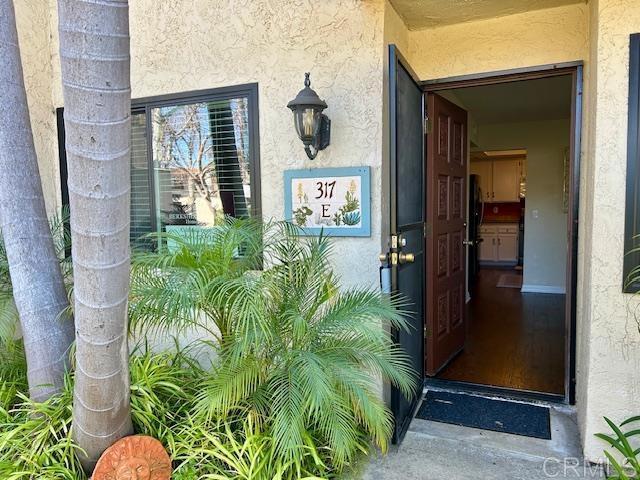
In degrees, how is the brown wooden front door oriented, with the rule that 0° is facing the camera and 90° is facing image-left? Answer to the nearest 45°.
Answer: approximately 270°

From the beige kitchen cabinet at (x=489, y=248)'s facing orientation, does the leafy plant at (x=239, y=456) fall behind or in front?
in front

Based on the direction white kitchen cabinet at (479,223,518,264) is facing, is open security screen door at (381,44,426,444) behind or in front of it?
in front

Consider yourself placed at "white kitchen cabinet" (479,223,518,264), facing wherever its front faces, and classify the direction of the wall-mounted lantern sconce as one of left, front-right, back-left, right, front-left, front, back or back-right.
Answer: front

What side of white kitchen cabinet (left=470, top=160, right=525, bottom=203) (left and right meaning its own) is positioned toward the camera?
front

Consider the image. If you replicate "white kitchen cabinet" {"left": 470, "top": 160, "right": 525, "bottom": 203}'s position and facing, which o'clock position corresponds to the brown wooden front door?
The brown wooden front door is roughly at 12 o'clock from the white kitchen cabinet.

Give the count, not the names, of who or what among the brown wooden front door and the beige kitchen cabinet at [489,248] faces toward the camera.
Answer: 1

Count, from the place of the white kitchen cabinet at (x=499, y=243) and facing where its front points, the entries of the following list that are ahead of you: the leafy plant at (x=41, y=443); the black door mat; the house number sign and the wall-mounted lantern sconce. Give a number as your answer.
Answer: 4

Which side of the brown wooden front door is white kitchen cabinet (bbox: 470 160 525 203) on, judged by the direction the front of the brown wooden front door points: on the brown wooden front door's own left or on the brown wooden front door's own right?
on the brown wooden front door's own left

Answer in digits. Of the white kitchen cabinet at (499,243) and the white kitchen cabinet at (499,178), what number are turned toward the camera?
2

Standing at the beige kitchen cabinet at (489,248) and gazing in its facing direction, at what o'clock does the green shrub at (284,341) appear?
The green shrub is roughly at 12 o'clock from the beige kitchen cabinet.

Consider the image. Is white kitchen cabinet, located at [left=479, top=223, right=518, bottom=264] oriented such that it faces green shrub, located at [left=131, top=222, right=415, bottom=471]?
yes

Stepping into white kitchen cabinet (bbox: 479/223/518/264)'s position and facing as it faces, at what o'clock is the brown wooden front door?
The brown wooden front door is roughly at 12 o'clock from the white kitchen cabinet.

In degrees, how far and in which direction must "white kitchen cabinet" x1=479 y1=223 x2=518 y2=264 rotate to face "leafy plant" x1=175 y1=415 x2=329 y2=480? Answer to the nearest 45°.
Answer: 0° — it already faces it

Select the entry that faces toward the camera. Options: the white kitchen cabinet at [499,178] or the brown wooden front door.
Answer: the white kitchen cabinet

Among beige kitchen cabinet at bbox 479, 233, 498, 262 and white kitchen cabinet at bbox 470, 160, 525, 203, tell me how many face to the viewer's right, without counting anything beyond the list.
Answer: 0

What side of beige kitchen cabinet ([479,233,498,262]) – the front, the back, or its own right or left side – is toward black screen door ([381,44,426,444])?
front

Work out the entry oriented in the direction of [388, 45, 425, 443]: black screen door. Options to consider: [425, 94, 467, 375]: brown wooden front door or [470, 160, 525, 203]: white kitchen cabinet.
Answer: the white kitchen cabinet

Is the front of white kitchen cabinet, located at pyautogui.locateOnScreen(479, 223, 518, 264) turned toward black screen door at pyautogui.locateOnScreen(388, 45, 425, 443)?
yes

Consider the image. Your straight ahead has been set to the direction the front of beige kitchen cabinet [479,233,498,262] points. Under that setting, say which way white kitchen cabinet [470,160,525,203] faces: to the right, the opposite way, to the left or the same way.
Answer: the same way

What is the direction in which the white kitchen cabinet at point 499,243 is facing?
toward the camera

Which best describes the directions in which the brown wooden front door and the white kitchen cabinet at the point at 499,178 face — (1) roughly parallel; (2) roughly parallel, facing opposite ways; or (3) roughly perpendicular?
roughly perpendicular
